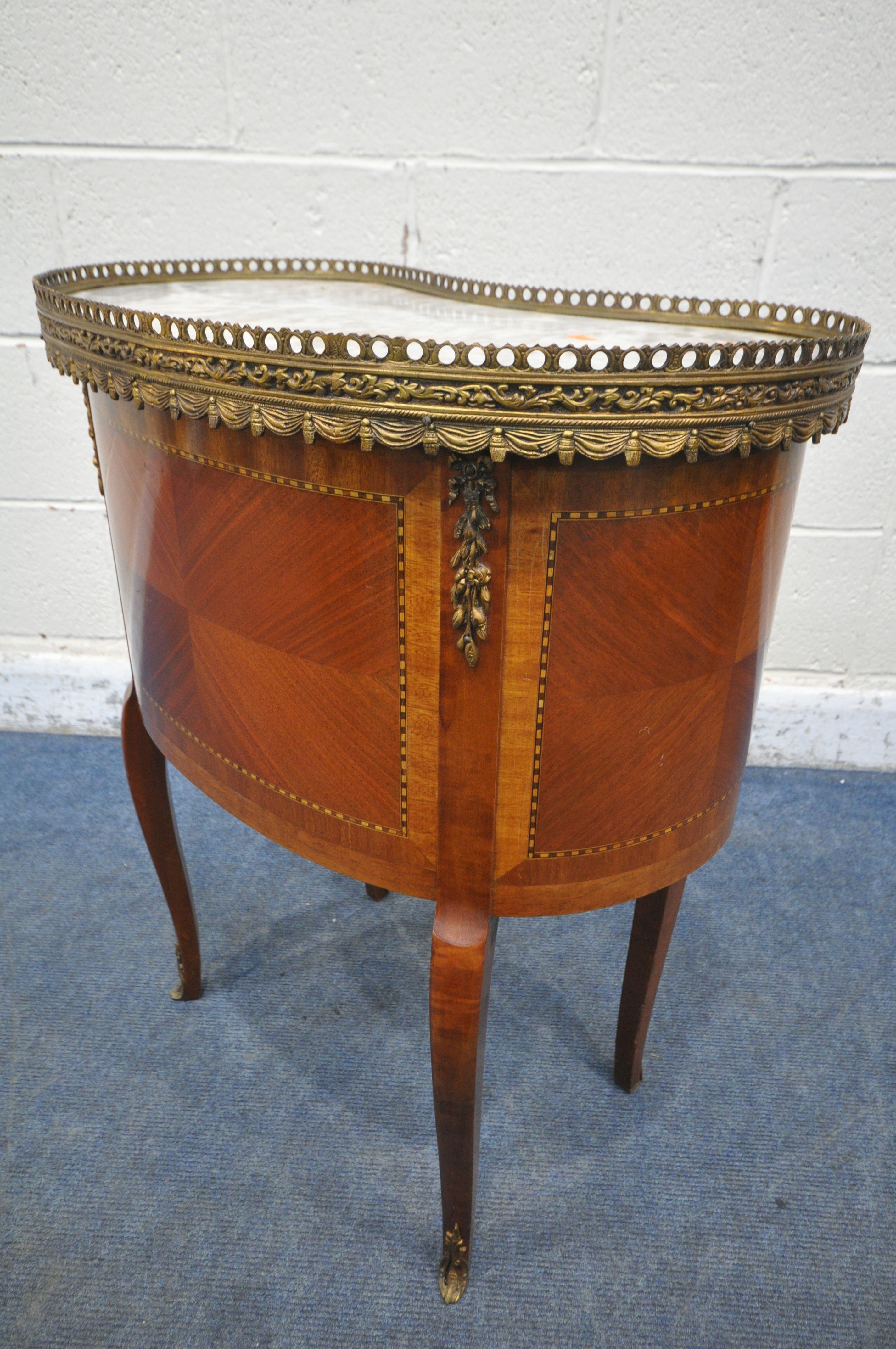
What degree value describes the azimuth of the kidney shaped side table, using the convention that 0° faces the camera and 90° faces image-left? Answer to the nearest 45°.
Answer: approximately 225°
